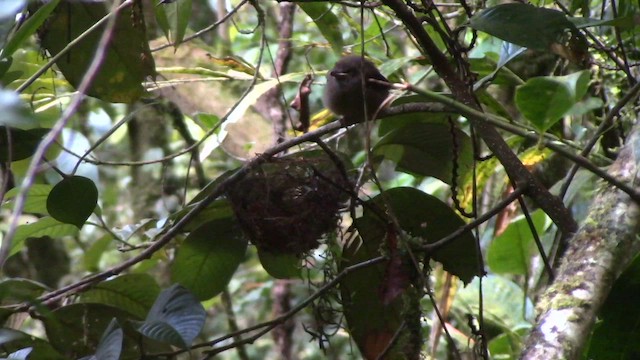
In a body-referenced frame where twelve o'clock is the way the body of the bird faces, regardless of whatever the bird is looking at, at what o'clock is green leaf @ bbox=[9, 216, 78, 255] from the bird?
The green leaf is roughly at 2 o'clock from the bird.

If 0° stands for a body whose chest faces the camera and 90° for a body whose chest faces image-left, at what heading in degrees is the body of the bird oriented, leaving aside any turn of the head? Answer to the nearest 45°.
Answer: approximately 45°
